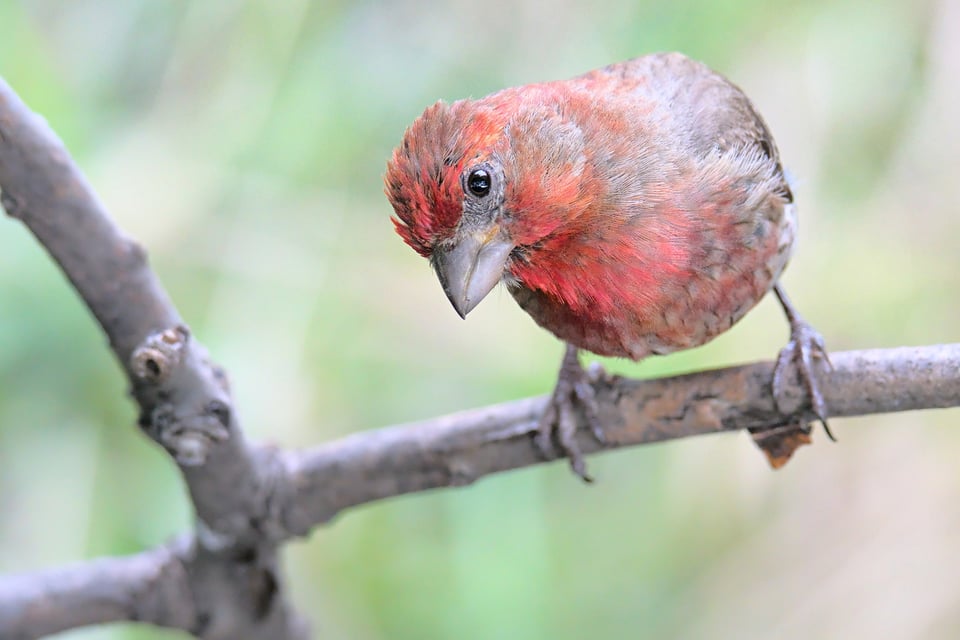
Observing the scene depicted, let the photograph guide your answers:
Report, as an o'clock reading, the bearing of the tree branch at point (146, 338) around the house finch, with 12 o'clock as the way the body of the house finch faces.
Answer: The tree branch is roughly at 1 o'clock from the house finch.

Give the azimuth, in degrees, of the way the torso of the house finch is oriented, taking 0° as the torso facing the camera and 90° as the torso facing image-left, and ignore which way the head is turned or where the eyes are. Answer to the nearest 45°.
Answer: approximately 45°
